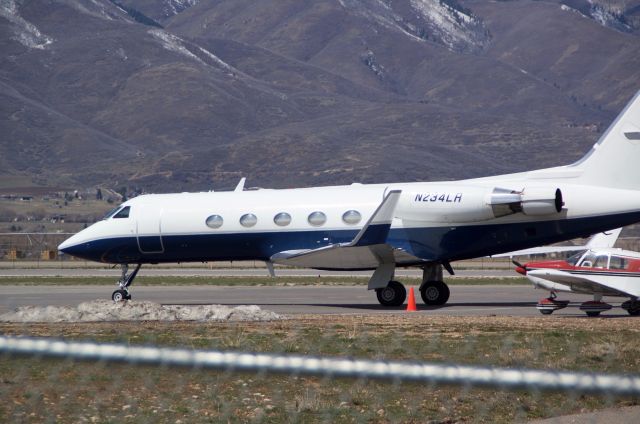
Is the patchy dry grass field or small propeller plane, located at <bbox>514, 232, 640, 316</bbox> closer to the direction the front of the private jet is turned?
the patchy dry grass field

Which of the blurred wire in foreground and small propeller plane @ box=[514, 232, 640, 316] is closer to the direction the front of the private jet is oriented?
the blurred wire in foreground

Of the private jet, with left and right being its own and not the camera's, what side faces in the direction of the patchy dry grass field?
left

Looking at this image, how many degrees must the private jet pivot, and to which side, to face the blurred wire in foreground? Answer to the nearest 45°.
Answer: approximately 90° to its left

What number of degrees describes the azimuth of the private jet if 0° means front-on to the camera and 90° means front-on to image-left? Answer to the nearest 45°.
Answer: approximately 90°
